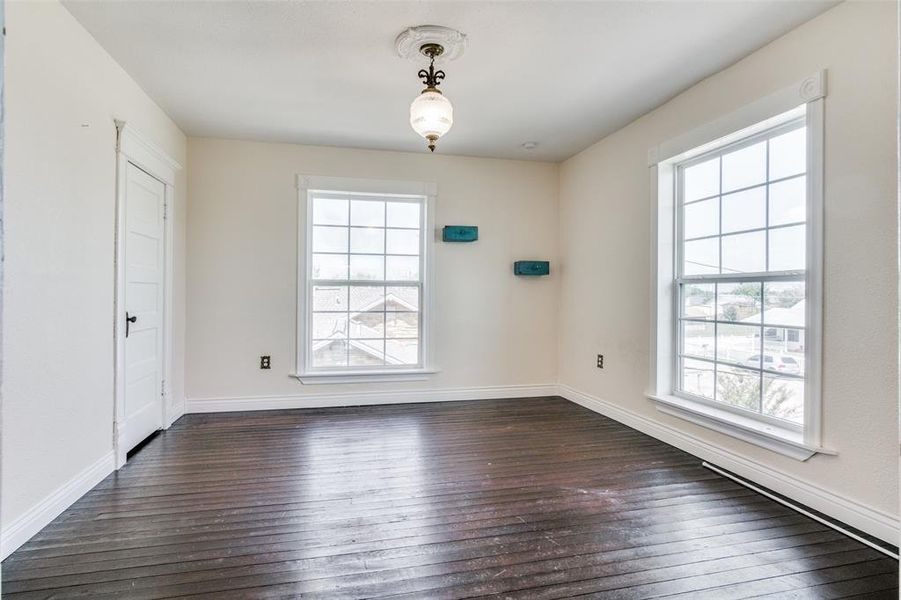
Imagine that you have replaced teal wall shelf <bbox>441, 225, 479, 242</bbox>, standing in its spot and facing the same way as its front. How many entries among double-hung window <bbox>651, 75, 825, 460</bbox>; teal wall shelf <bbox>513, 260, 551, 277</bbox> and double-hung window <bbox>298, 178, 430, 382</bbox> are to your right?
1

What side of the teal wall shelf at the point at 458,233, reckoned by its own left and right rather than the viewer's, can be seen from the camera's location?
front

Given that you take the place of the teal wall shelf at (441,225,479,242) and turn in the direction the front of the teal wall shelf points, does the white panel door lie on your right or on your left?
on your right

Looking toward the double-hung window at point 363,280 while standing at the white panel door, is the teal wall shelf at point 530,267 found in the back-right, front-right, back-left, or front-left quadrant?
front-right

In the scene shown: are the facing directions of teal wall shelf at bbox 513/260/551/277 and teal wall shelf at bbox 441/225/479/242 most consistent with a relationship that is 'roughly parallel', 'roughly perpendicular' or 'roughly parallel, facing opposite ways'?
roughly parallel

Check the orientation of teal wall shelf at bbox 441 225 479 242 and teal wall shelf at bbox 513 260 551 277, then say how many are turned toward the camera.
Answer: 2

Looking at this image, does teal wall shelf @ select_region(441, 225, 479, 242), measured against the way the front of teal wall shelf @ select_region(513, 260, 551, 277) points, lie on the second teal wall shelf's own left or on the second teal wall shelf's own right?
on the second teal wall shelf's own right

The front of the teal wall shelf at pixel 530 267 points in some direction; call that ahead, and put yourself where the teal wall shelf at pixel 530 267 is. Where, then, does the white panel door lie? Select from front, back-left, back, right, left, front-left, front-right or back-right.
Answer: front-right

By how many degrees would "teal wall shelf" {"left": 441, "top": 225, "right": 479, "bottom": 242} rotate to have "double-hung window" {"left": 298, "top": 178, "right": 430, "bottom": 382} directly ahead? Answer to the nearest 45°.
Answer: approximately 90° to its right

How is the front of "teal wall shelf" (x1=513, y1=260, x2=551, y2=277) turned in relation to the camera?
facing the viewer

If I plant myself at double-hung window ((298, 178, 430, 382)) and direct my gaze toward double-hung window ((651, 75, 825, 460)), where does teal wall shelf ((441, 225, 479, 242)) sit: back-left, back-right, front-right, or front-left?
front-left

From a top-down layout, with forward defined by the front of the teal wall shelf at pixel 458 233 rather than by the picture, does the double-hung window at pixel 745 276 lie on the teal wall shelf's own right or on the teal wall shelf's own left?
on the teal wall shelf's own left

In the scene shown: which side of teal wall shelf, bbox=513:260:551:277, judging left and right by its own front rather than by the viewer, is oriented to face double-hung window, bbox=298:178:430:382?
right
